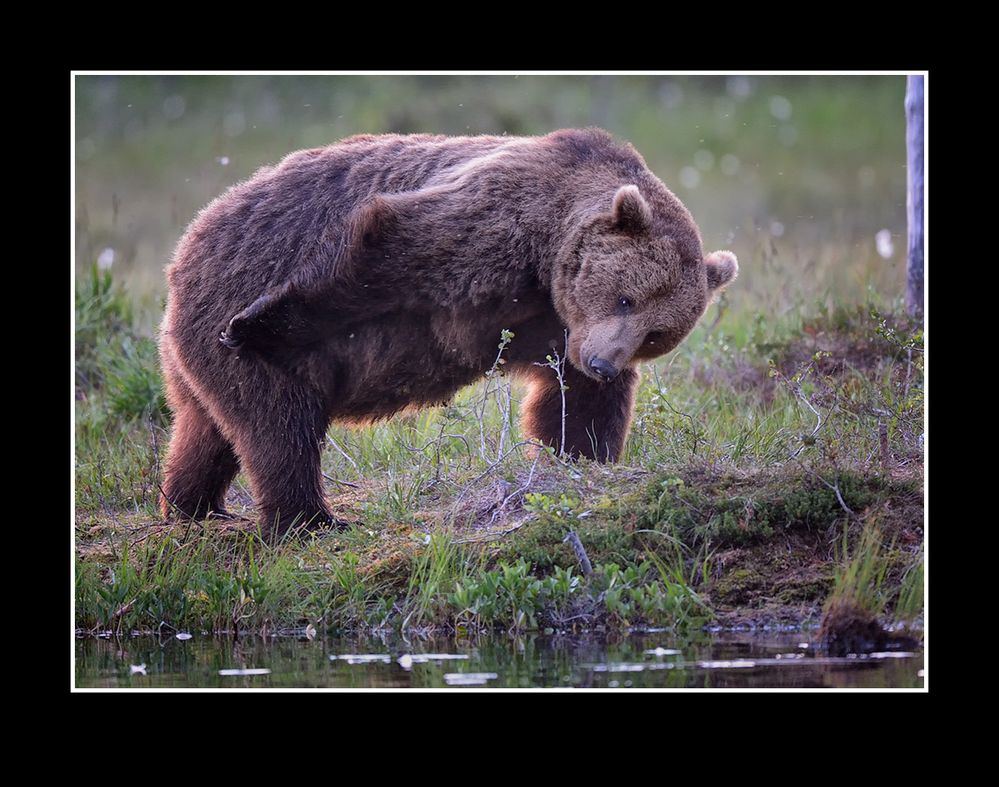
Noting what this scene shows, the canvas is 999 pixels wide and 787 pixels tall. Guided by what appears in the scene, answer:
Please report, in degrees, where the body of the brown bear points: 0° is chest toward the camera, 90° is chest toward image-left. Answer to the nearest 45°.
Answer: approximately 270°

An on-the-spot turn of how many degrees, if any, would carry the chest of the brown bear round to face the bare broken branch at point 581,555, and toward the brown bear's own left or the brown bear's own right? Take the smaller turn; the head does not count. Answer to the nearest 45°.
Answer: approximately 45° to the brown bear's own right

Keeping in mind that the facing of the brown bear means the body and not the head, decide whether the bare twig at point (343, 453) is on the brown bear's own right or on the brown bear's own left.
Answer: on the brown bear's own left

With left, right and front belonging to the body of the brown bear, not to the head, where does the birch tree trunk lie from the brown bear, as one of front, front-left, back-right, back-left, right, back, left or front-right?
front-left

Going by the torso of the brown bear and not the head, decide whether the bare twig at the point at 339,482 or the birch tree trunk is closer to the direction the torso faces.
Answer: the birch tree trunk

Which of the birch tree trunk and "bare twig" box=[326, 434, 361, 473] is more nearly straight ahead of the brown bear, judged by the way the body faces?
the birch tree trunk
